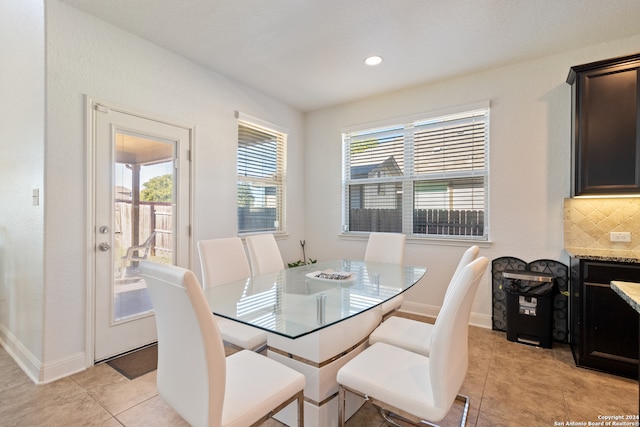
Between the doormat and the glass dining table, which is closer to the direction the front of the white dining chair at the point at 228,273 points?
the glass dining table

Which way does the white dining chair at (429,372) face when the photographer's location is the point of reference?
facing away from the viewer and to the left of the viewer

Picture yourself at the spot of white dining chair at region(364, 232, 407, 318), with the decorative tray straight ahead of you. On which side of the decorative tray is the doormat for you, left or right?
right

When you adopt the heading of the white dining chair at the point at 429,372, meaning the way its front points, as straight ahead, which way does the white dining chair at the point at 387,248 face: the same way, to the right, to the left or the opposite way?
to the left

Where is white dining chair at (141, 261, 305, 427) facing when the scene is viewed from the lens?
facing away from the viewer and to the right of the viewer

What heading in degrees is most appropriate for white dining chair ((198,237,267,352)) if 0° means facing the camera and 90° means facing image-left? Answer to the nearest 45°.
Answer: approximately 315°

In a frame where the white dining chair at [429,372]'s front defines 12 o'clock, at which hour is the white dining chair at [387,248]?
the white dining chair at [387,248] is roughly at 1 o'clock from the white dining chair at [429,372].

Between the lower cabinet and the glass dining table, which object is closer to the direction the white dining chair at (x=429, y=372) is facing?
the glass dining table
